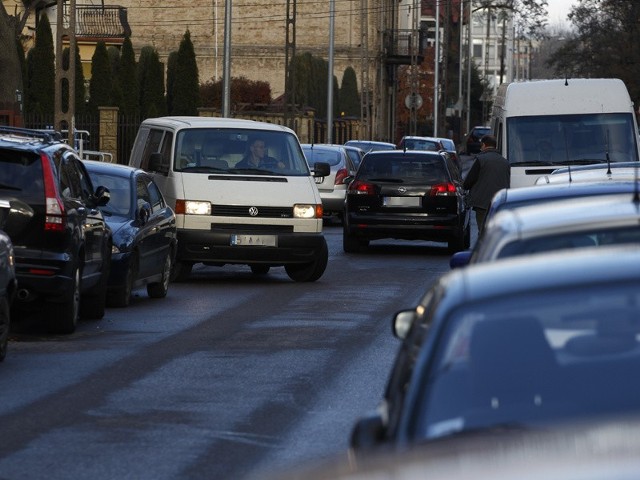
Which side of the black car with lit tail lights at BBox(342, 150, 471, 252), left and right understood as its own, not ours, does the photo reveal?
back

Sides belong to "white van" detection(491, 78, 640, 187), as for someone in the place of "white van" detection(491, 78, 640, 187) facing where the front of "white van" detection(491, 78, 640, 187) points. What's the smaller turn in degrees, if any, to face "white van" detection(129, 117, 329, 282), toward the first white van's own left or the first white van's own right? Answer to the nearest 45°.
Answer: approximately 45° to the first white van's own right

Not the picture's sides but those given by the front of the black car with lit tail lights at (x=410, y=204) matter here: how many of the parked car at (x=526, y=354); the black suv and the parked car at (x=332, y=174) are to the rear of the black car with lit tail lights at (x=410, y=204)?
2

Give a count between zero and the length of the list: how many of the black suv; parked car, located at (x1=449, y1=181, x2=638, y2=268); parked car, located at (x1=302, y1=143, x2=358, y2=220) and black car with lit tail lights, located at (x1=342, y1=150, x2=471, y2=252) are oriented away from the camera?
3

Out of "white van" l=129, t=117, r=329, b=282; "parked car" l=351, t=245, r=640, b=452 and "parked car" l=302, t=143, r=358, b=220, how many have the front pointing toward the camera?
2

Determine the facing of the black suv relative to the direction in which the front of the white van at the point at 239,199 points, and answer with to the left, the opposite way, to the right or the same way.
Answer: the opposite way

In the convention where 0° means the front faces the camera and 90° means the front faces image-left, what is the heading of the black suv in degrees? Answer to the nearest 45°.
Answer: approximately 180°
